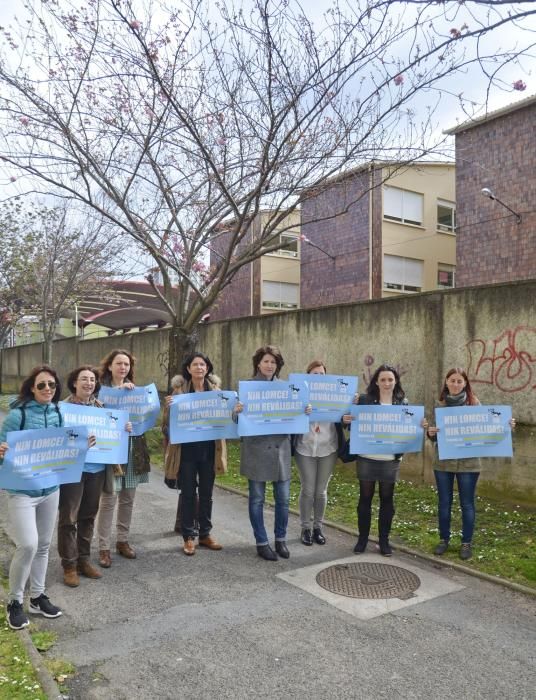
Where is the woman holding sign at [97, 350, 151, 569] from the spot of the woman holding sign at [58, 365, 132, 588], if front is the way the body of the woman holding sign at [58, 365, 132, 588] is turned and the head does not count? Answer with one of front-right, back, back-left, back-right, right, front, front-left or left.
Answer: left

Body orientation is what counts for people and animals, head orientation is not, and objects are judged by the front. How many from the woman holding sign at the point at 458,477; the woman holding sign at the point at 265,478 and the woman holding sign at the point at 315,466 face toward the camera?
3

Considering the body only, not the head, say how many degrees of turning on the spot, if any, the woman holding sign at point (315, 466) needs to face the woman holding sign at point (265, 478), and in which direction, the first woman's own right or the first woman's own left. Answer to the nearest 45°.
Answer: approximately 45° to the first woman's own right

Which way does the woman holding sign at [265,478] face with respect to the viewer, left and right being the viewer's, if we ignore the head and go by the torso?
facing the viewer

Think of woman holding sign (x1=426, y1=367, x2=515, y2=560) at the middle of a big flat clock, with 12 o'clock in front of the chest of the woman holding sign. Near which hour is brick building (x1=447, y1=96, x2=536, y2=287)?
The brick building is roughly at 6 o'clock from the woman holding sign.

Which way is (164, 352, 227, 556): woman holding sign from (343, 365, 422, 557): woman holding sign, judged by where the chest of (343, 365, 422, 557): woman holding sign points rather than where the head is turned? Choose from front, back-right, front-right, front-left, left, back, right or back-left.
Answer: right

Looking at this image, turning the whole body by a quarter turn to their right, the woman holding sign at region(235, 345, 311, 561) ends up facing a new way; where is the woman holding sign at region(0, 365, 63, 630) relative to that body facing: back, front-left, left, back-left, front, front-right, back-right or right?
front-left

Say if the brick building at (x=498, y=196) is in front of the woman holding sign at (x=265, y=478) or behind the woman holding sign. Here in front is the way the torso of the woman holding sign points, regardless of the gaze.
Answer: behind

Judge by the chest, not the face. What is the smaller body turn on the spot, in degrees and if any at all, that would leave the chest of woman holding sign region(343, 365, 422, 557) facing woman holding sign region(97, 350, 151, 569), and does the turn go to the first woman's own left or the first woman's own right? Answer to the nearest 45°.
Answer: approximately 90° to the first woman's own right

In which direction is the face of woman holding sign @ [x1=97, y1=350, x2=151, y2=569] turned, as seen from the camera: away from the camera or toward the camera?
toward the camera

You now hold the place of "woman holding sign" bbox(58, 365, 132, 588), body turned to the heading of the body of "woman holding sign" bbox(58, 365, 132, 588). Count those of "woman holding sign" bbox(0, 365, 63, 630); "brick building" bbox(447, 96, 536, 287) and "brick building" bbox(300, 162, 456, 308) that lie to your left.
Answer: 2

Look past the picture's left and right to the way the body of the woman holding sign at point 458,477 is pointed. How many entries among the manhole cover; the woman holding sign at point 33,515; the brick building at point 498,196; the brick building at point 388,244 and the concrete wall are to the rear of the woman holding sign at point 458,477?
3

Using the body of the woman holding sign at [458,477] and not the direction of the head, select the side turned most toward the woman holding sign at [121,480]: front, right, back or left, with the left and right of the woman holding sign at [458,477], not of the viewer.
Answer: right

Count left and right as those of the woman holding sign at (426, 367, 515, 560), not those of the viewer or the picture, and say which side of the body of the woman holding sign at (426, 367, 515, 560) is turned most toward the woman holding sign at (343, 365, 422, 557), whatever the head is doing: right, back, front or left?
right

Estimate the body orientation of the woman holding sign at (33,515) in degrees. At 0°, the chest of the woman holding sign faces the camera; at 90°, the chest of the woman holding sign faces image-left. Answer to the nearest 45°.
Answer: approximately 315°

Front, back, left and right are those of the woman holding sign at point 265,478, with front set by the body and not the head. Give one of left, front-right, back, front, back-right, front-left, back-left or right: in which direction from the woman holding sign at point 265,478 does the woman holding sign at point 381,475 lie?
left

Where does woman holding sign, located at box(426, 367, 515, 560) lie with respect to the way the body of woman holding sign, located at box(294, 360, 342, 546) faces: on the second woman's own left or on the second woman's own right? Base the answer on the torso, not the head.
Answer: on the second woman's own left

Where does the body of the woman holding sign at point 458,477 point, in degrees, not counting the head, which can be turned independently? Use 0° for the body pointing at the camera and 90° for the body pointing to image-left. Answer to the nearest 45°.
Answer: approximately 0°

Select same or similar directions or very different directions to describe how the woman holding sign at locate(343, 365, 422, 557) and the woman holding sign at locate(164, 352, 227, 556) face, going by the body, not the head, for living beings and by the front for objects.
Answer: same or similar directions
